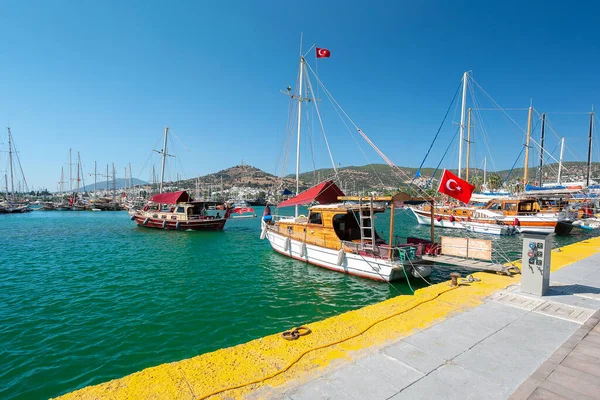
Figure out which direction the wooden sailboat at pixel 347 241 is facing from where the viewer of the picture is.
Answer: facing away from the viewer and to the left of the viewer

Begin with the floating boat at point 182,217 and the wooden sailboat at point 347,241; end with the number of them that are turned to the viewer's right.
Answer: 0

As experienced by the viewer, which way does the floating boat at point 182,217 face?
facing to the left of the viewer

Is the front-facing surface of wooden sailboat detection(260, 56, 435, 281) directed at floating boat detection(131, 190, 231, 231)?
yes
